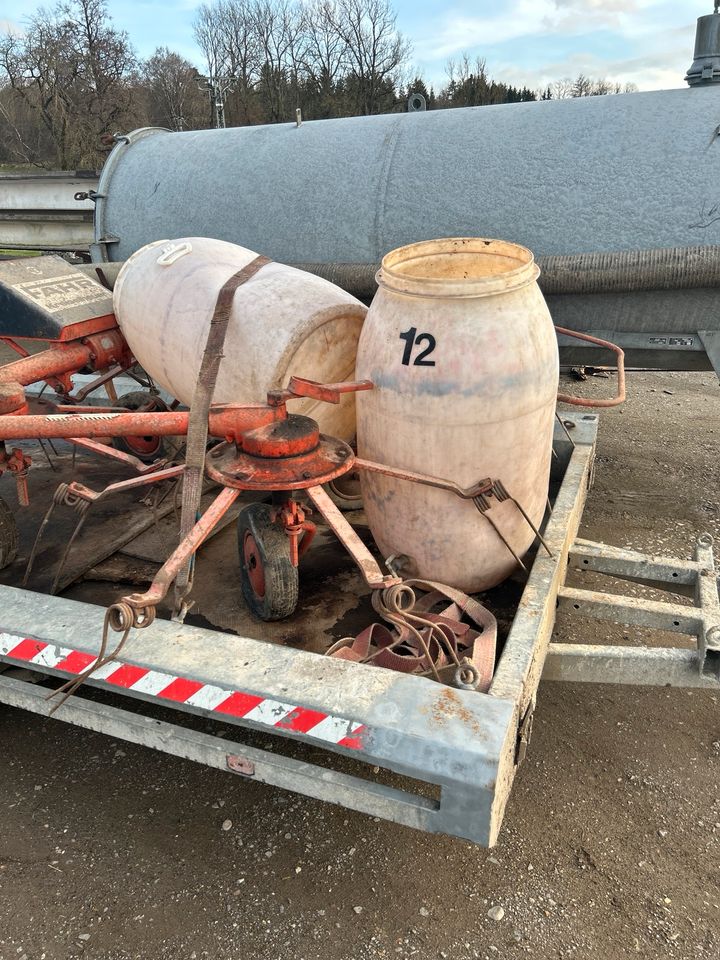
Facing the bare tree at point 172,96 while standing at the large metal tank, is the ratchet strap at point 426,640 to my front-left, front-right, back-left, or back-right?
back-left

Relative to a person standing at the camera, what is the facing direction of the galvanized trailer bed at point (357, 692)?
facing away from the viewer and to the right of the viewer

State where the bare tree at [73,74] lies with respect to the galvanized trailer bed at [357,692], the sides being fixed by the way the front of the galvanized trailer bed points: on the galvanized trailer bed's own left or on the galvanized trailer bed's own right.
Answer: on the galvanized trailer bed's own left

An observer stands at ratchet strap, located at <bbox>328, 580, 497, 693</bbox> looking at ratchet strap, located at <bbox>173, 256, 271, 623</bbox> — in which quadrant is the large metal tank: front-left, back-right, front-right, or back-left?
front-right

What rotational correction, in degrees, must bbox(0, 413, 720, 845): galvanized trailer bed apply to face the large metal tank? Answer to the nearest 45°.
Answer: approximately 45° to its left

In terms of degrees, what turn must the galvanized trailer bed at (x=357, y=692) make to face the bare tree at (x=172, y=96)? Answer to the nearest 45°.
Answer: approximately 45° to its left
